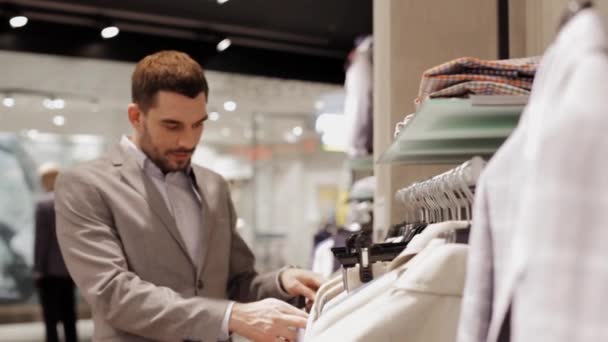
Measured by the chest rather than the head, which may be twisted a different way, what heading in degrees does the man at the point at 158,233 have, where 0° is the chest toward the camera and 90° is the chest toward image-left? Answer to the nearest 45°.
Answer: approximately 315°

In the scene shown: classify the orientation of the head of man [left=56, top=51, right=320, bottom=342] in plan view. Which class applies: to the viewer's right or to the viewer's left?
to the viewer's right

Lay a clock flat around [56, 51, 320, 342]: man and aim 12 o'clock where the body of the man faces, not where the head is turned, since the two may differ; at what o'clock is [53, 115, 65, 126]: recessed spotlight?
The recessed spotlight is roughly at 7 o'clock from the man.

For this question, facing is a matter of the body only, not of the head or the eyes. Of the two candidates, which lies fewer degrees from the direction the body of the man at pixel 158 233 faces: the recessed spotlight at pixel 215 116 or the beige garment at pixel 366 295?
the beige garment

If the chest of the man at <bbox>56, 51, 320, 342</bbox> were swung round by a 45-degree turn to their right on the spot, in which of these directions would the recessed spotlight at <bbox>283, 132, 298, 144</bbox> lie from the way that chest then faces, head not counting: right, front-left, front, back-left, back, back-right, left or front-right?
back

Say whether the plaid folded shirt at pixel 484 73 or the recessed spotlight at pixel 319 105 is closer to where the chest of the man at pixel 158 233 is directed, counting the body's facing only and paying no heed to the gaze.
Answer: the plaid folded shirt

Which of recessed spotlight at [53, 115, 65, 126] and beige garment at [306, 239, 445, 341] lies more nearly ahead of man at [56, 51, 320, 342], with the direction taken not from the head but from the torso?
the beige garment

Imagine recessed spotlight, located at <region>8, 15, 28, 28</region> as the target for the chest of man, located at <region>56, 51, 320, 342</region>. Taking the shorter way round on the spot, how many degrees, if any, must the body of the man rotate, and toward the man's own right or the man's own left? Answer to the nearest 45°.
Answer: approximately 135° to the man's own left

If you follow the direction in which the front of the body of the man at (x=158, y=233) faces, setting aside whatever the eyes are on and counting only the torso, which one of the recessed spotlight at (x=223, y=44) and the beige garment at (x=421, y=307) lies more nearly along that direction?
the beige garment

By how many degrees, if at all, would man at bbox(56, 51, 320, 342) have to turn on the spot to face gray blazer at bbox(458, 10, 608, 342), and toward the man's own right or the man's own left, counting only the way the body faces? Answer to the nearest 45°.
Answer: approximately 45° to the man's own right

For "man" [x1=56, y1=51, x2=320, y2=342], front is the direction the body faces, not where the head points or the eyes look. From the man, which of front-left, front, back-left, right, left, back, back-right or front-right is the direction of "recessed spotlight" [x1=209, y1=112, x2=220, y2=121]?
back-left

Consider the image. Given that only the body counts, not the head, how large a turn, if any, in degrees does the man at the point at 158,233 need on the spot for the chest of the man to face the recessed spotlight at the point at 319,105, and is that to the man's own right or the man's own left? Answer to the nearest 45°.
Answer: approximately 135° to the man's own left

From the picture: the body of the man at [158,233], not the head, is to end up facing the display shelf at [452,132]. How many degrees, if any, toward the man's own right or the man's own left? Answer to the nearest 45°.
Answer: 0° — they already face it

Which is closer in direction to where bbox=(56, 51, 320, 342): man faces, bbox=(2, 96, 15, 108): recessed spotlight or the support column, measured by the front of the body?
the support column
